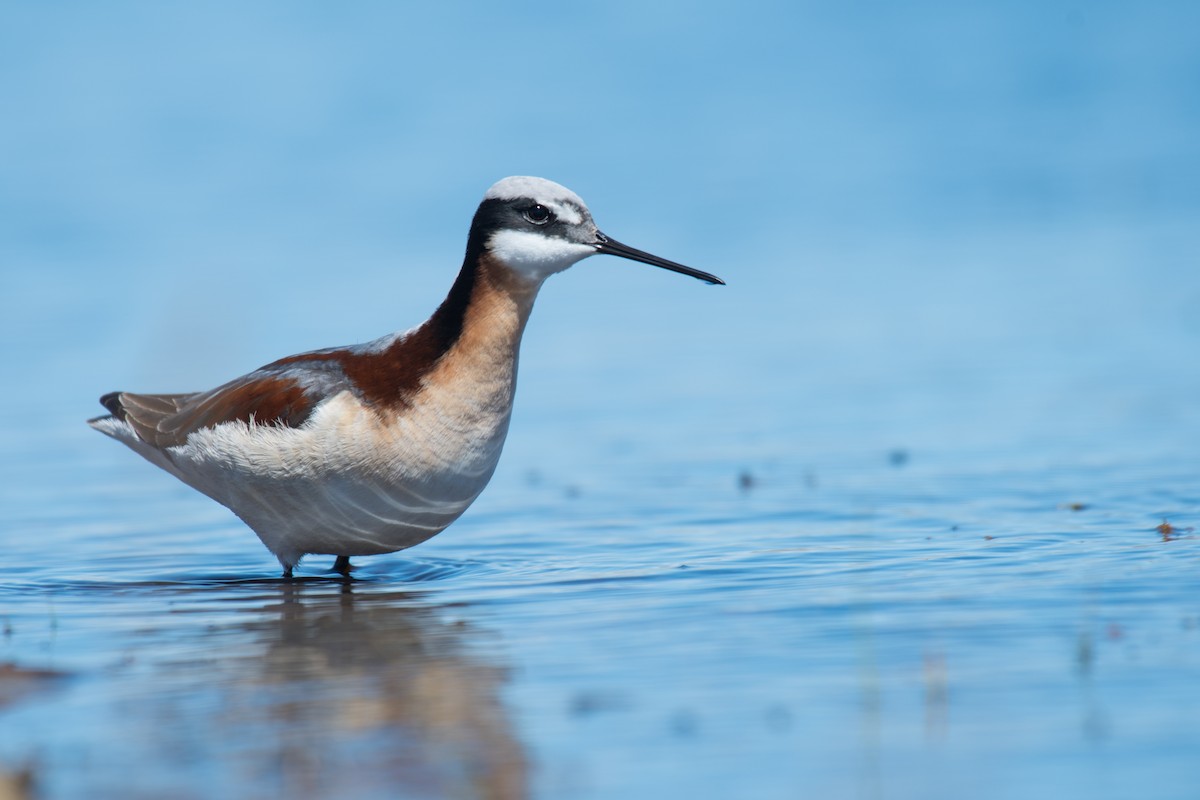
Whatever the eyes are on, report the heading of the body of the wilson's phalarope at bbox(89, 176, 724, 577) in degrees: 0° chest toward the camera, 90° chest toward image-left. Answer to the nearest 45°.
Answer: approximately 270°
